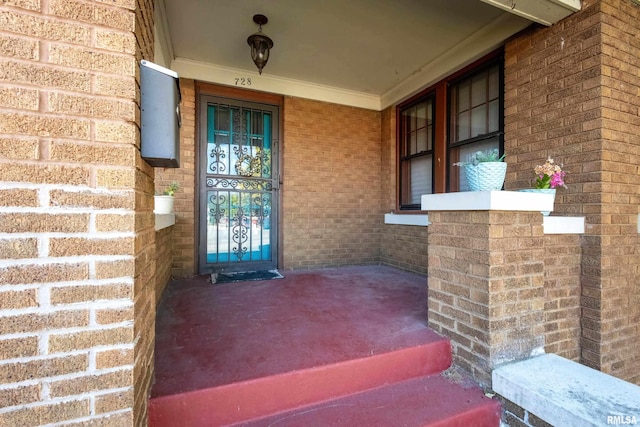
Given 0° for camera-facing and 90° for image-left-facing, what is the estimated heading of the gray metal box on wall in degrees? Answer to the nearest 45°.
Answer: approximately 270°

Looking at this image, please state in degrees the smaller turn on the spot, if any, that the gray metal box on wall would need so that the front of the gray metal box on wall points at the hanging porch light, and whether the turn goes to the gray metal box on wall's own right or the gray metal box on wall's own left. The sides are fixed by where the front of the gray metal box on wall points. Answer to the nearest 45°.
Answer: approximately 45° to the gray metal box on wall's own left

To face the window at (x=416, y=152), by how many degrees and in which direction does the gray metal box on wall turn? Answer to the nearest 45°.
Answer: approximately 45° to its left

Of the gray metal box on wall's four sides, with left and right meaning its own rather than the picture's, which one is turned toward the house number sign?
left

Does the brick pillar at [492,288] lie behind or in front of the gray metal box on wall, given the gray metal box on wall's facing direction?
in front

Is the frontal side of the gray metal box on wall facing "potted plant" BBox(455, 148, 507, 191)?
yes

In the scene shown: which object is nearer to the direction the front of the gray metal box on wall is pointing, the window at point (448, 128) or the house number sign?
the window

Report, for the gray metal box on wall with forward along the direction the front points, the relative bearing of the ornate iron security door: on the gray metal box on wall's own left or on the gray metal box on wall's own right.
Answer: on the gray metal box on wall's own left

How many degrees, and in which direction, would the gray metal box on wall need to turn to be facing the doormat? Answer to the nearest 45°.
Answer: approximately 90° to its left

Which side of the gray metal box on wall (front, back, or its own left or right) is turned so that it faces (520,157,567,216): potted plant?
front

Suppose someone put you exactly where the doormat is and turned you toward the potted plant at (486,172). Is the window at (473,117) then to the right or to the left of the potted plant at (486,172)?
left

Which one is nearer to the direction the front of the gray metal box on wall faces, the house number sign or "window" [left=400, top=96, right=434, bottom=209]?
the window
